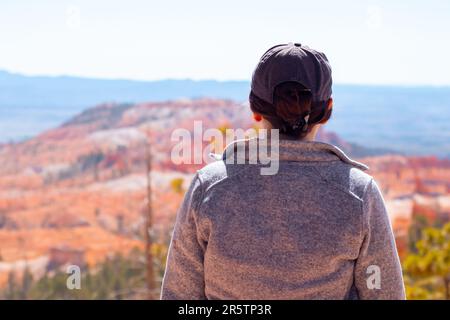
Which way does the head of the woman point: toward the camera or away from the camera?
away from the camera

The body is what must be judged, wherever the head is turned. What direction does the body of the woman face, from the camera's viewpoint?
away from the camera
